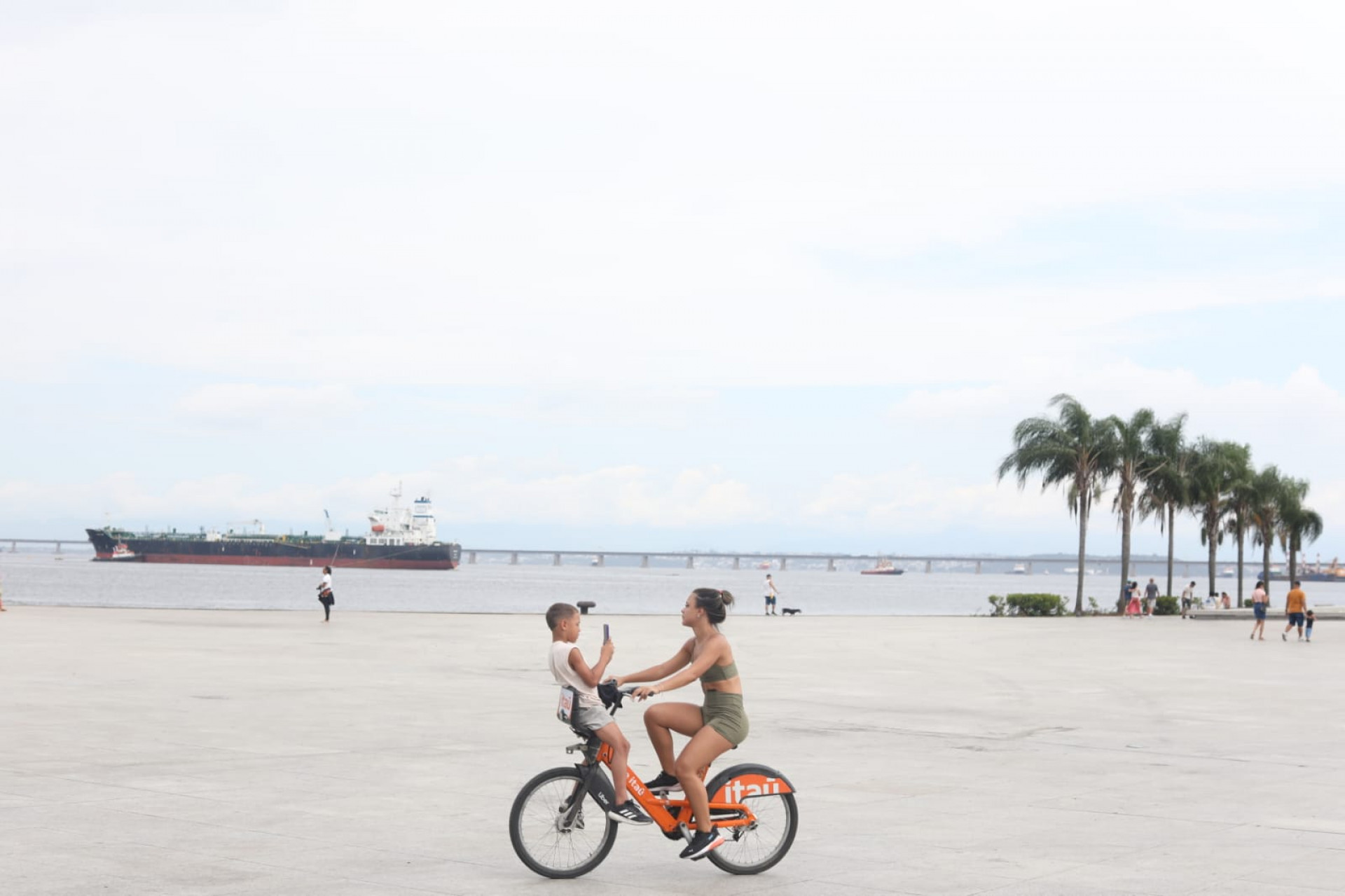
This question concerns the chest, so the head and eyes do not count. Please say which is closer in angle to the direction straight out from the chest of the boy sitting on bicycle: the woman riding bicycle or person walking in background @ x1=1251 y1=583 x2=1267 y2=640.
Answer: the woman riding bicycle

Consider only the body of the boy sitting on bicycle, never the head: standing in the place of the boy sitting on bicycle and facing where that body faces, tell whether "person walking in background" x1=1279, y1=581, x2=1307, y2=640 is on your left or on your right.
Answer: on your left

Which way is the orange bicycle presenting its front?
to the viewer's left

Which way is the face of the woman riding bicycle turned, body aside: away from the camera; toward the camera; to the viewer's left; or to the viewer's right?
to the viewer's left

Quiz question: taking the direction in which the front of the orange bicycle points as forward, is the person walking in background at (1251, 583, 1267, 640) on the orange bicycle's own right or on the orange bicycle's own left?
on the orange bicycle's own right

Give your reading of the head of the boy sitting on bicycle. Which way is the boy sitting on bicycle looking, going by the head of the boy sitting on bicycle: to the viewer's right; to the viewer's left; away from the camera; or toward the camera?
to the viewer's right

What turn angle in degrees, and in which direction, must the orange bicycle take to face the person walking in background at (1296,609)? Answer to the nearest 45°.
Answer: approximately 135° to its right

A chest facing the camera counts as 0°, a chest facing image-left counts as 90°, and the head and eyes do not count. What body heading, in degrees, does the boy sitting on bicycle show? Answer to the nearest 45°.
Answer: approximately 270°
